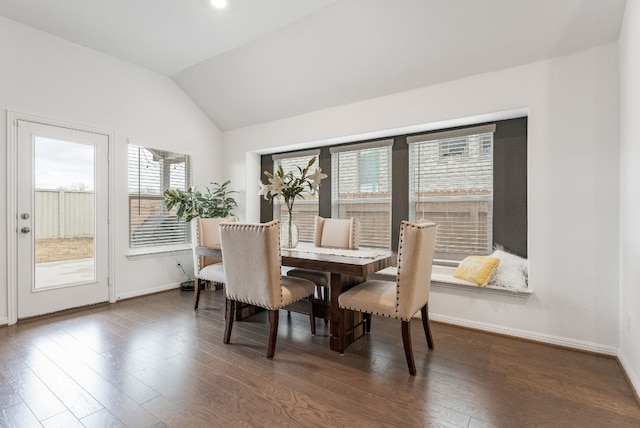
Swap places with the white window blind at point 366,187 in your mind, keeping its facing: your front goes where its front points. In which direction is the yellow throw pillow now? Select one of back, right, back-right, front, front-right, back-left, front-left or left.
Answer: left

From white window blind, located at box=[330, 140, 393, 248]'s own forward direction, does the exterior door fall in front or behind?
in front

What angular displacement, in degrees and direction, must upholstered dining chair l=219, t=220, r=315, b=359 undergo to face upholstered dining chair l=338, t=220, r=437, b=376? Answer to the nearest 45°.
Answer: approximately 45° to its right

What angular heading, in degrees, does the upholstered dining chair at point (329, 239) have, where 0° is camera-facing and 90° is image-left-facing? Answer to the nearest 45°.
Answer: approximately 45°

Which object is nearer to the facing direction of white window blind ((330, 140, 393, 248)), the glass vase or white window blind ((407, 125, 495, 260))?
the glass vase

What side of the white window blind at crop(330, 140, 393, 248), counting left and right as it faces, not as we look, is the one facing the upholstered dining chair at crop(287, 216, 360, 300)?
front

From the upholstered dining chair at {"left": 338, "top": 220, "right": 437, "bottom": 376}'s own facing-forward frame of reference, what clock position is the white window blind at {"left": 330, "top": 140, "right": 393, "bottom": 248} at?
The white window blind is roughly at 1 o'clock from the upholstered dining chair.

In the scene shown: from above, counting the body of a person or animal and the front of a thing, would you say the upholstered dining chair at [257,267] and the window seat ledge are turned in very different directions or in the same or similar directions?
very different directions

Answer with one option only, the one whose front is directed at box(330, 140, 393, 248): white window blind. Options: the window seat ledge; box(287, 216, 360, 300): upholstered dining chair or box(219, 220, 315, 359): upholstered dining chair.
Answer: box(219, 220, 315, 359): upholstered dining chair

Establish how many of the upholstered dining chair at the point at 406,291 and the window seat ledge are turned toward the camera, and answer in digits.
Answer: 1

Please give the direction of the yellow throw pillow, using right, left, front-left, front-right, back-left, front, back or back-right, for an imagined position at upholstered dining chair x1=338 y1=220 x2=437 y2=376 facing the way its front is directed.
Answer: right
